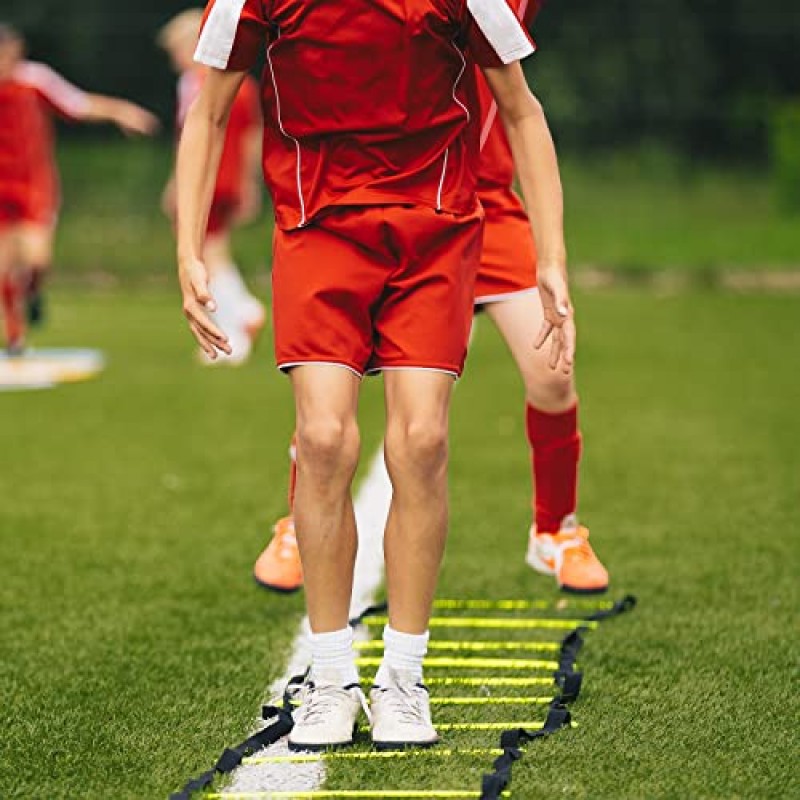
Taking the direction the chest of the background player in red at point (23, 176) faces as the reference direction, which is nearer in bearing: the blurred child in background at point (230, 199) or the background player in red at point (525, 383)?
the background player in red

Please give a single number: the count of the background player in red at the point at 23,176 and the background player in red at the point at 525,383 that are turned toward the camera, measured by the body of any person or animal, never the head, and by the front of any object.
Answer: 2

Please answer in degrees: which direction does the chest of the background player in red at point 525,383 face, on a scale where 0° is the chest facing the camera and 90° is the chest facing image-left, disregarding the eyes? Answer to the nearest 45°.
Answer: approximately 0°

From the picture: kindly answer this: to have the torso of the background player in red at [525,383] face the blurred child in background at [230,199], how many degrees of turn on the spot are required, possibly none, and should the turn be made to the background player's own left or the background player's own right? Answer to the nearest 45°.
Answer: approximately 180°

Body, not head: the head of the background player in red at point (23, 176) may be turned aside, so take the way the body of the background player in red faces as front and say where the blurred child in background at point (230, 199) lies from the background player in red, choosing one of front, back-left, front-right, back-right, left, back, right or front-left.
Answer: left

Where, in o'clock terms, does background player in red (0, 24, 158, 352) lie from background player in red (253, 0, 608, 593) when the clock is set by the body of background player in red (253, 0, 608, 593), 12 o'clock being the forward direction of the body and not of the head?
background player in red (0, 24, 158, 352) is roughly at 5 o'clock from background player in red (253, 0, 608, 593).
